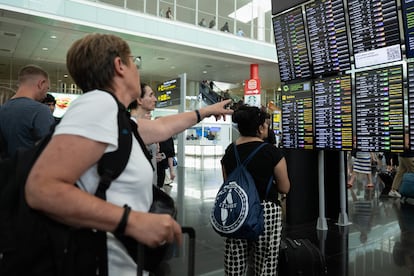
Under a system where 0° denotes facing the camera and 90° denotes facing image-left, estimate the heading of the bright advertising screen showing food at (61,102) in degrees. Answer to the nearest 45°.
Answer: approximately 0°

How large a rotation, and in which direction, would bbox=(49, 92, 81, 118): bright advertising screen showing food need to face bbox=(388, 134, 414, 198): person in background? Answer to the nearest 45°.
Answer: approximately 45° to its left

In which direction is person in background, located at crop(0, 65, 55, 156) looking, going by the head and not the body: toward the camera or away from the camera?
away from the camera

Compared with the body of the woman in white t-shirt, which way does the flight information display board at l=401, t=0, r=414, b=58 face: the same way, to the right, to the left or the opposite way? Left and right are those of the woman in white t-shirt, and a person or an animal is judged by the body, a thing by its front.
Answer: the opposite way

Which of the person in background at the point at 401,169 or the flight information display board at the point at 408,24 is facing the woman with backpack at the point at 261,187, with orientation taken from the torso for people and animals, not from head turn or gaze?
the flight information display board

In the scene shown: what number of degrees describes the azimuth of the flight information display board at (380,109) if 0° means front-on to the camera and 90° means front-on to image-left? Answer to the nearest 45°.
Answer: approximately 45°

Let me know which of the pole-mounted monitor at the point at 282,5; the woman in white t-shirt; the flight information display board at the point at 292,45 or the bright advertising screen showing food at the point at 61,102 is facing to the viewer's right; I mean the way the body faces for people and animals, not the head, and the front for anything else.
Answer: the woman in white t-shirt

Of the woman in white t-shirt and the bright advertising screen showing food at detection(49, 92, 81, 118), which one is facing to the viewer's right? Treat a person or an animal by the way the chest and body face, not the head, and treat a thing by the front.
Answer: the woman in white t-shirt

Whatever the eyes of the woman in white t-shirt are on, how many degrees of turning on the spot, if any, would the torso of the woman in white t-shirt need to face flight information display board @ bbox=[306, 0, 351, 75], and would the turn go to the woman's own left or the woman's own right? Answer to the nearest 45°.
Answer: approximately 45° to the woman's own left
